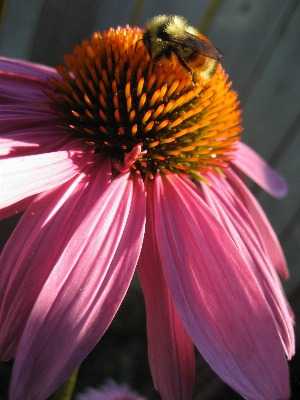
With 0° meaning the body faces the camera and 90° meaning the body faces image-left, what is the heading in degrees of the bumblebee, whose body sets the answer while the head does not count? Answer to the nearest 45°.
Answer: approximately 90°
